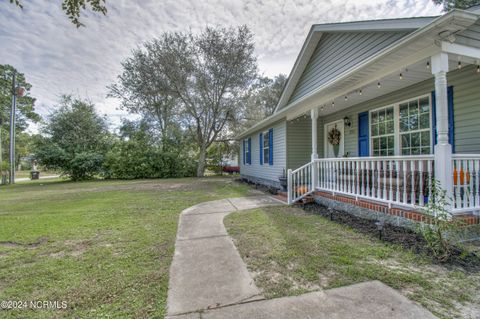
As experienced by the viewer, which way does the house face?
facing the viewer and to the left of the viewer

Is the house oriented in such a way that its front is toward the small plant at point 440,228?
no

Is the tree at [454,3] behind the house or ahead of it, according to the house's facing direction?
behind

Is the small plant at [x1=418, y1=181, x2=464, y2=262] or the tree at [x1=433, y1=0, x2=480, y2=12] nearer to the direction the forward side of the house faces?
the small plant

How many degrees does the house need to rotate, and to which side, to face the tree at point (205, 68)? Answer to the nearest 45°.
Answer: approximately 90° to its right

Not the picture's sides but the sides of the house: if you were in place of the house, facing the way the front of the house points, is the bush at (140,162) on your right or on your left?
on your right

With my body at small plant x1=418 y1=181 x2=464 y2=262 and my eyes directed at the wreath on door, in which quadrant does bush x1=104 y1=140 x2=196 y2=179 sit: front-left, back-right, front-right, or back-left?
front-left

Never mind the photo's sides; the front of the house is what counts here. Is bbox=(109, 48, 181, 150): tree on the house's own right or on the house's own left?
on the house's own right

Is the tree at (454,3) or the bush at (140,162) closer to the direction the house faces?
the bush

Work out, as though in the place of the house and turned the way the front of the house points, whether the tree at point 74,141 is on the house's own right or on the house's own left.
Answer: on the house's own right
